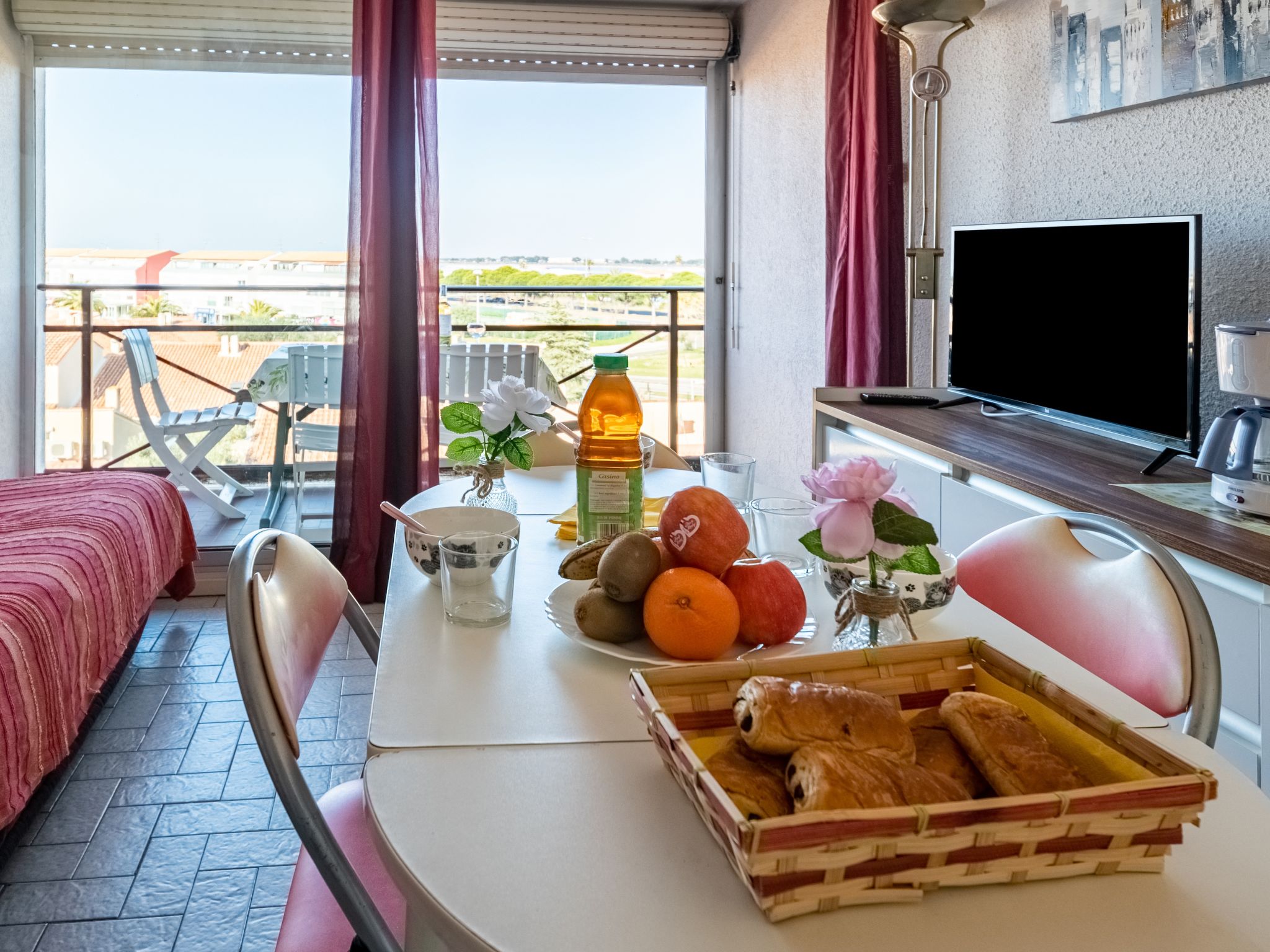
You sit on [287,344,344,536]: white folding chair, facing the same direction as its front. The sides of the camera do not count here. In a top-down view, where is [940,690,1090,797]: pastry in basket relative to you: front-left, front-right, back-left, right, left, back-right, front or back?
back

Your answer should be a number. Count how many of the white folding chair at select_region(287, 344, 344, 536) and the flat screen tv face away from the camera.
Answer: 1

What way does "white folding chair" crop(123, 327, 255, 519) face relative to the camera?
to the viewer's right

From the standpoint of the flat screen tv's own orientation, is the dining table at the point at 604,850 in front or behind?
in front

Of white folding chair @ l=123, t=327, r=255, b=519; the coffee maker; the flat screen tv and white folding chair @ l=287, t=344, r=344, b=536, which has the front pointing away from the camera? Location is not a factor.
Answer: white folding chair @ l=287, t=344, r=344, b=536

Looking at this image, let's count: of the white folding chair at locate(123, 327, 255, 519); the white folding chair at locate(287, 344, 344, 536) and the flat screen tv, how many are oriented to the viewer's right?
1

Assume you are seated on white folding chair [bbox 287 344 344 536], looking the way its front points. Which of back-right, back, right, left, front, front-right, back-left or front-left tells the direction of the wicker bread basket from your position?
back

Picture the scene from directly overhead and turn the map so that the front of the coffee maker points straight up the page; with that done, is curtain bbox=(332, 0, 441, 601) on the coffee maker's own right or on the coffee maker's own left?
on the coffee maker's own right

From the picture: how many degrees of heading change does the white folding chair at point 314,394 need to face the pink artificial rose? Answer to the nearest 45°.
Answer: approximately 180°

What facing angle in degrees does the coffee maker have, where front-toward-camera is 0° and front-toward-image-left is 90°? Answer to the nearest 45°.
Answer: approximately 45°

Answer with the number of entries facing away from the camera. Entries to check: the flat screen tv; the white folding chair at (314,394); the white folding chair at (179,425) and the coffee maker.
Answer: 1

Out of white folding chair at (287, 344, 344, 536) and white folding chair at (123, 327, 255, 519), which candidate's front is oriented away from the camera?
white folding chair at (287, 344, 344, 536)

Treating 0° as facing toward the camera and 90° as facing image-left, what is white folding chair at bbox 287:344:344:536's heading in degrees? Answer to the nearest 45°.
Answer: approximately 180°

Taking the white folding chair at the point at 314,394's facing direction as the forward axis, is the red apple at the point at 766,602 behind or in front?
behind

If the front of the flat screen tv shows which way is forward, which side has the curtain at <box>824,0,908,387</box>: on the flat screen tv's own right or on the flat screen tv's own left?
on the flat screen tv's own right
